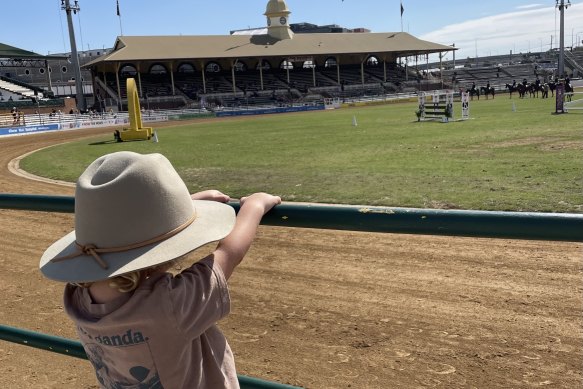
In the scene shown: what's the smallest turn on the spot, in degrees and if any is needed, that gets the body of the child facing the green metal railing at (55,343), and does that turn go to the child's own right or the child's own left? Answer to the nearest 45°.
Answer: approximately 90° to the child's own left

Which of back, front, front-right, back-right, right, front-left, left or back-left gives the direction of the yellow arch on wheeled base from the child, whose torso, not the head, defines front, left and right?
front-left

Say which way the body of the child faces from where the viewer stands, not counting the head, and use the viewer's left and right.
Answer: facing away from the viewer and to the right of the viewer

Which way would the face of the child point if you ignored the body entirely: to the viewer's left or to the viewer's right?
to the viewer's right
